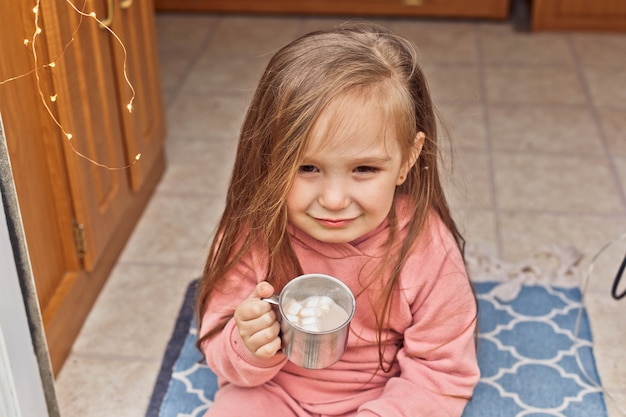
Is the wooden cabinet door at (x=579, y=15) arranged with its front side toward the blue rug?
yes

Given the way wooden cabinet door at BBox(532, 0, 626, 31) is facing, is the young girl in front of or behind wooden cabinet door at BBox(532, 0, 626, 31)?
in front

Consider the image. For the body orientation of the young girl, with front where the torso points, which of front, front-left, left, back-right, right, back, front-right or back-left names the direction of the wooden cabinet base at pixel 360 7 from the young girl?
back

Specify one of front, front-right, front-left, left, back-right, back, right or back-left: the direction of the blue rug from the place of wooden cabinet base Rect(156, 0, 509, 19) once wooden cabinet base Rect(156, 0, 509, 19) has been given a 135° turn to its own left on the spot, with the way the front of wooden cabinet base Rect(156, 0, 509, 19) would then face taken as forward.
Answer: back-right

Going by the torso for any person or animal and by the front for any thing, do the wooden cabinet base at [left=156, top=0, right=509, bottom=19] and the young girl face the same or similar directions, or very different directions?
same or similar directions

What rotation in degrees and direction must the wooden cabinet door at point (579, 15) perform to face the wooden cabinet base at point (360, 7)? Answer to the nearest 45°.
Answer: approximately 90° to its right

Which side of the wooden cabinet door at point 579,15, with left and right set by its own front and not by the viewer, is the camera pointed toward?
front

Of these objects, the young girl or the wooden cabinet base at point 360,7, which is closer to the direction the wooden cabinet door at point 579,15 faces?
the young girl

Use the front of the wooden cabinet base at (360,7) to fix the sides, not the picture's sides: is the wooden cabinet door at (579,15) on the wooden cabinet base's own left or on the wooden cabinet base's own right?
on the wooden cabinet base's own left

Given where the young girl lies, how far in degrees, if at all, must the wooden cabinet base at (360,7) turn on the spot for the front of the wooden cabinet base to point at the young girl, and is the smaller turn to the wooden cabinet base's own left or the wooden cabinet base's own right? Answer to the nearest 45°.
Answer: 0° — it already faces them

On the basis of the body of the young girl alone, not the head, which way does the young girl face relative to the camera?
toward the camera

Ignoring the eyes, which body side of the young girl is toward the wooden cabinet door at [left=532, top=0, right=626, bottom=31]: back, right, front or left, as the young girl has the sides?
back
